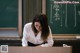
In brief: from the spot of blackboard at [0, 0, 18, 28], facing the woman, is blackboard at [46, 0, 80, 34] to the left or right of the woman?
left

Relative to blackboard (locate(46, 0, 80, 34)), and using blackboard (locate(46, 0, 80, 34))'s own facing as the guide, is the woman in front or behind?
in front

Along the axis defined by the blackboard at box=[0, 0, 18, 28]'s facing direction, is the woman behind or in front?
in front

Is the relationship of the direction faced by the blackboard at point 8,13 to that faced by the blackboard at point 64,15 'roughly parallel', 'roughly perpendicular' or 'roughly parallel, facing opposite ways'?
roughly parallel

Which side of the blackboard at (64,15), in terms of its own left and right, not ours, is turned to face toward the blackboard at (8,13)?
right

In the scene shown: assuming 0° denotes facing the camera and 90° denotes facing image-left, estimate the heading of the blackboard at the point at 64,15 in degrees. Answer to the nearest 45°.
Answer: approximately 0°

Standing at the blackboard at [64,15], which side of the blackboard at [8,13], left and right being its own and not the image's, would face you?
left

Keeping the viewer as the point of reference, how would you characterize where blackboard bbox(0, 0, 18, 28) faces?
facing the viewer

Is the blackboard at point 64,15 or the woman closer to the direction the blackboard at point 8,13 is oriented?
the woman

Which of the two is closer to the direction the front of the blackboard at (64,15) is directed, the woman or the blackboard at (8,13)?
the woman

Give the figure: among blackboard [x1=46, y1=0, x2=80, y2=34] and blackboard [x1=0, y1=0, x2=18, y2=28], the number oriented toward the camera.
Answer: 2
